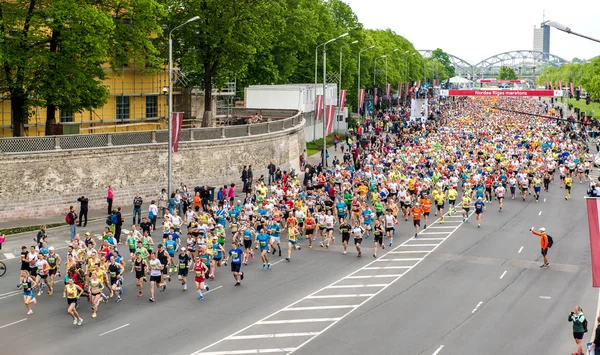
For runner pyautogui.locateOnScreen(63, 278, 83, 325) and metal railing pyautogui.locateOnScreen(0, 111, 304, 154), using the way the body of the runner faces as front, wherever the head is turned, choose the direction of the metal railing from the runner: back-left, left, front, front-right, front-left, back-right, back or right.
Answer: back-right

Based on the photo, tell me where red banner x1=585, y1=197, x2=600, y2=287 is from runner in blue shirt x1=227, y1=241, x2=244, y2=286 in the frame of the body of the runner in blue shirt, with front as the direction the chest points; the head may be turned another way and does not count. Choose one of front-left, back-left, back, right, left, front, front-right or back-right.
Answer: left

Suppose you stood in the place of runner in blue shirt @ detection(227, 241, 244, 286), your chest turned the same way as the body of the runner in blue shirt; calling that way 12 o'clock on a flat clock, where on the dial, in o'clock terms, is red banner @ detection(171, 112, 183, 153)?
The red banner is roughly at 4 o'clock from the runner in blue shirt.

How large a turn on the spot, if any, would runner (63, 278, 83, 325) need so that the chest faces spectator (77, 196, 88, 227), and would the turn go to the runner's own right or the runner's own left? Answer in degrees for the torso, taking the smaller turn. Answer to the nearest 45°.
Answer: approximately 135° to the runner's own right

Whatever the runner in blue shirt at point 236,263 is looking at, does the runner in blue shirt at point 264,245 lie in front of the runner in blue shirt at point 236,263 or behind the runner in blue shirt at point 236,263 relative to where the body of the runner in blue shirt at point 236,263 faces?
behind

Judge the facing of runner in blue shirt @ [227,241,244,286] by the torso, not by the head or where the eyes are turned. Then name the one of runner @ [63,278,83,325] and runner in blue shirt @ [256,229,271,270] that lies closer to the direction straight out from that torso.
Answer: the runner

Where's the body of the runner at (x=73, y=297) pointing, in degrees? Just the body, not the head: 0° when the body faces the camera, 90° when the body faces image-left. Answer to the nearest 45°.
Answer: approximately 45°

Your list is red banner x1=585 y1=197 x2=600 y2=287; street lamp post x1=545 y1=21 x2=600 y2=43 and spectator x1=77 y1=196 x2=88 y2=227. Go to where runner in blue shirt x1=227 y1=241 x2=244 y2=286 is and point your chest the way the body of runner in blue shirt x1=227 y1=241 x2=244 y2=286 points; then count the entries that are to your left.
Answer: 2

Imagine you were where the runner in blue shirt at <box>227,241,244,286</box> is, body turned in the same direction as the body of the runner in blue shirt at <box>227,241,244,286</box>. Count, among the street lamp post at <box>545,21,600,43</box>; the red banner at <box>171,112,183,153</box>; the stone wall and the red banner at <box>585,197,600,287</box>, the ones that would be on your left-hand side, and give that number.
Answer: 2

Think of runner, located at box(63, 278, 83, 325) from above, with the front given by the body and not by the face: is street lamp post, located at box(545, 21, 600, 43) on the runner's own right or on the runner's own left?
on the runner's own left
